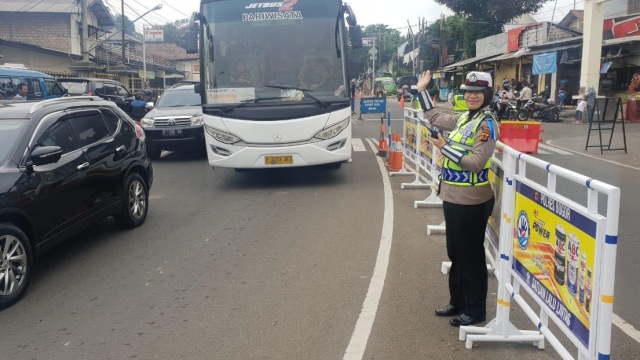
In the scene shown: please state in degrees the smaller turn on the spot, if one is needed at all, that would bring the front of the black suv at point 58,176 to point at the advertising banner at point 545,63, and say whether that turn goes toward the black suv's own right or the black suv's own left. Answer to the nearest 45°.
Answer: approximately 180°

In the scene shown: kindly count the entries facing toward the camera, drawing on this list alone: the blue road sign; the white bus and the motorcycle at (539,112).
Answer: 2

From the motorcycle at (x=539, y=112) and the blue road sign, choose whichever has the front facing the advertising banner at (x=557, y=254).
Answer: the blue road sign

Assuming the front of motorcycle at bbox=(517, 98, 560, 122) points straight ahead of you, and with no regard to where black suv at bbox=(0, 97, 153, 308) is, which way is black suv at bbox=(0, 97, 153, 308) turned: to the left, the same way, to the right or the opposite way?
to the left

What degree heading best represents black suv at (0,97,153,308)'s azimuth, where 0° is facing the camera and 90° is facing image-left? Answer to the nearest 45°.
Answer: approximately 45°

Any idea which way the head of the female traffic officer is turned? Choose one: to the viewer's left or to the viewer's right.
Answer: to the viewer's left

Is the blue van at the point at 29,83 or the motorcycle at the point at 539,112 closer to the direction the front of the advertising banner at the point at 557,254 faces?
the blue van

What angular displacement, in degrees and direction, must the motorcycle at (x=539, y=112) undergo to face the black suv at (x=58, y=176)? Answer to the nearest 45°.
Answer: approximately 90° to its left

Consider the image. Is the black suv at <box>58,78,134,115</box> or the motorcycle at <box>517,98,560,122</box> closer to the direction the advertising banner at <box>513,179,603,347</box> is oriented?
the black suv
